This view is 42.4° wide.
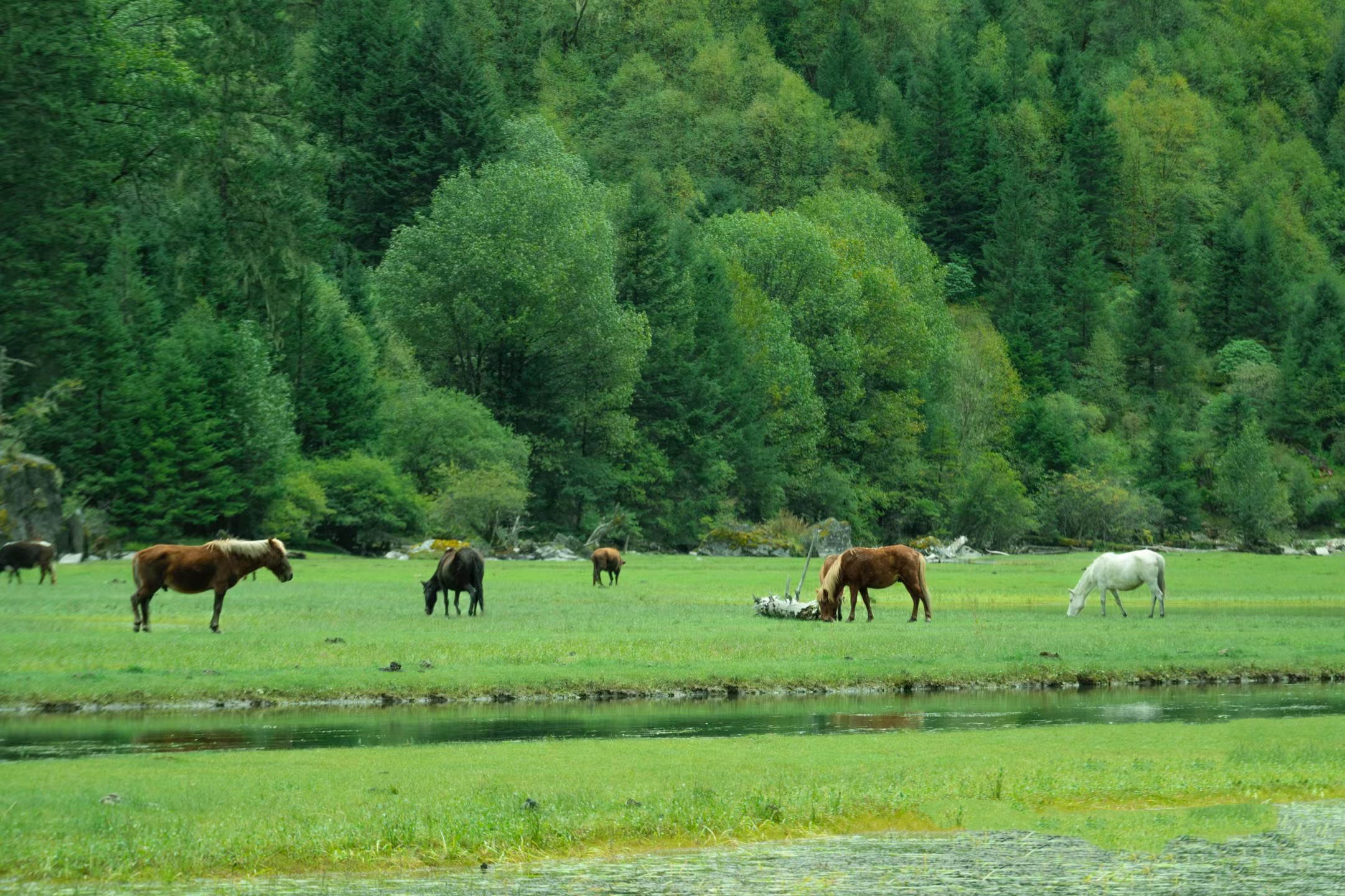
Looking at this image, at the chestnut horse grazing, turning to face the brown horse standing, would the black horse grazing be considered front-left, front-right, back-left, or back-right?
front-right

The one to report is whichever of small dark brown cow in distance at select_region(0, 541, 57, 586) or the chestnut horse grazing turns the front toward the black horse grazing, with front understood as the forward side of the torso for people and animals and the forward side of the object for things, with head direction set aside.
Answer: the chestnut horse grazing

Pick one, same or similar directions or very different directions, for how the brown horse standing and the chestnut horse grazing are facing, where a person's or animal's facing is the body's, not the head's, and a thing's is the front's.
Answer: very different directions

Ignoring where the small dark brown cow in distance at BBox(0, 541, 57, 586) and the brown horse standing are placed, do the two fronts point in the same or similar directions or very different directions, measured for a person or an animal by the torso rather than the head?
very different directions

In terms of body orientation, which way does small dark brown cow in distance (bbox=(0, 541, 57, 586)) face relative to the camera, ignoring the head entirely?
to the viewer's left

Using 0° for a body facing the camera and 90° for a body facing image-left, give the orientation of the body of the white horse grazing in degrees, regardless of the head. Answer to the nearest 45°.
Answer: approximately 90°

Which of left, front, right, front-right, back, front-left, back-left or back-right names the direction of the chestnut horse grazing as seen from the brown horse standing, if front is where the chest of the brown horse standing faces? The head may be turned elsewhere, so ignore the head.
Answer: front

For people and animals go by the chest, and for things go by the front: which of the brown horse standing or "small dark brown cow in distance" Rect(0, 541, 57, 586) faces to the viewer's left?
the small dark brown cow in distance

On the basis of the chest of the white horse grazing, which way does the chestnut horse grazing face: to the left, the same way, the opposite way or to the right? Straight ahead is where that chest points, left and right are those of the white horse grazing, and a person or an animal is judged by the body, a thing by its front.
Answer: the same way

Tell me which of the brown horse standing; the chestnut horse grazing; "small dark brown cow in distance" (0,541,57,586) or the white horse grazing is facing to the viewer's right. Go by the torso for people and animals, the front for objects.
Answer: the brown horse standing

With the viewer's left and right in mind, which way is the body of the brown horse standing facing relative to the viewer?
facing to the right of the viewer

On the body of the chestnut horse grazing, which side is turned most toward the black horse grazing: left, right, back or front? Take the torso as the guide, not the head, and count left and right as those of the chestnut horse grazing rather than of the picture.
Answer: front

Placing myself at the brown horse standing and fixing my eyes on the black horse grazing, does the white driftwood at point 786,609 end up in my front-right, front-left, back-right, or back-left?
front-right

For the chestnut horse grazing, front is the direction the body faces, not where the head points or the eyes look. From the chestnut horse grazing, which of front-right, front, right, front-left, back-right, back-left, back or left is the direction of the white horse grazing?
back-right

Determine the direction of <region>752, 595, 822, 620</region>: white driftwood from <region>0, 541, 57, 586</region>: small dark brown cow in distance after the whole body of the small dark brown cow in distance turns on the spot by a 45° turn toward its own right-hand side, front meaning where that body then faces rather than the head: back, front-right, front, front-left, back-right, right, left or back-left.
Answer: back

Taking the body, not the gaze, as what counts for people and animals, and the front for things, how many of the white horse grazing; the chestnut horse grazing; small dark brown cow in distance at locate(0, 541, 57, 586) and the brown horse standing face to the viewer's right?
1

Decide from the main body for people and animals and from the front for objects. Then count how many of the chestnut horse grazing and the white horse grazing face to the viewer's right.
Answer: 0
